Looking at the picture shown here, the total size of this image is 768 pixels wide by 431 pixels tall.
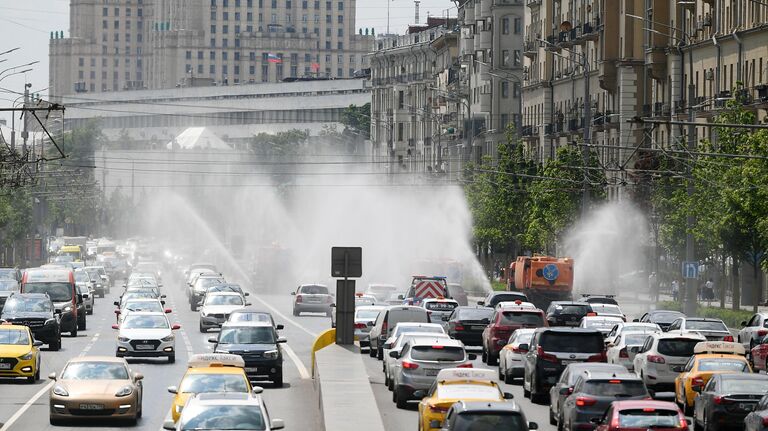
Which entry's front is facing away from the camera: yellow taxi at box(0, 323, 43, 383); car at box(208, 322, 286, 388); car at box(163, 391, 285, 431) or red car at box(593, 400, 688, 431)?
the red car

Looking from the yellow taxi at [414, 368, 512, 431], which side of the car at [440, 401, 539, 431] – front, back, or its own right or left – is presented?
front

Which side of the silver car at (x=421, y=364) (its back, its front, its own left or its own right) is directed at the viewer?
back

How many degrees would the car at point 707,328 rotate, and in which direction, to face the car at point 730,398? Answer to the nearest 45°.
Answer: approximately 135° to its left

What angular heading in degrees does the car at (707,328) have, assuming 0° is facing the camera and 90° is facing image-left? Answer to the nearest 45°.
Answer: approximately 135°

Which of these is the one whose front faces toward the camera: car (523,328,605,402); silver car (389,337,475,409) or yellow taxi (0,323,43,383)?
the yellow taxi

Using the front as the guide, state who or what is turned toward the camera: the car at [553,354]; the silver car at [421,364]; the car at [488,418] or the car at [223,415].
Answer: the car at [223,415]

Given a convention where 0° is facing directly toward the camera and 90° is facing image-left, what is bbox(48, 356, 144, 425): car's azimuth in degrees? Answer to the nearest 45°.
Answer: approximately 0°

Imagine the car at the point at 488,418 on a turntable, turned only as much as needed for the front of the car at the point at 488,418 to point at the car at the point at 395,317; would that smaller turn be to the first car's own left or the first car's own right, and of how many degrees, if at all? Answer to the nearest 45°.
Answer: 0° — it already faces it

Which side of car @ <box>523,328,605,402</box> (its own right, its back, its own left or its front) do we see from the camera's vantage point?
back

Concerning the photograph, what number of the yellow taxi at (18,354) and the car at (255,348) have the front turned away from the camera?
0

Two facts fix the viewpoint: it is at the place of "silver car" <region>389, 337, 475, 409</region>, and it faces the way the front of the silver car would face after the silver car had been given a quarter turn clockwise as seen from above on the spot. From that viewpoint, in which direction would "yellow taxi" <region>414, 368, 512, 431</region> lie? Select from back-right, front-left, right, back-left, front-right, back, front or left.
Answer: right

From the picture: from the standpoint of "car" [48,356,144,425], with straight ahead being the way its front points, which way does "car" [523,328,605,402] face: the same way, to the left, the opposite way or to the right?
the opposite way

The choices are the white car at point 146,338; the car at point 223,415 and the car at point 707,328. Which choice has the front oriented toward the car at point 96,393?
the white car

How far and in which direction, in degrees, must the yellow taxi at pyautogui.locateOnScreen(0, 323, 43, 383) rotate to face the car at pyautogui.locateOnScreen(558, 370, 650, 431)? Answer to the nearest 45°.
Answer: approximately 45° to its left
